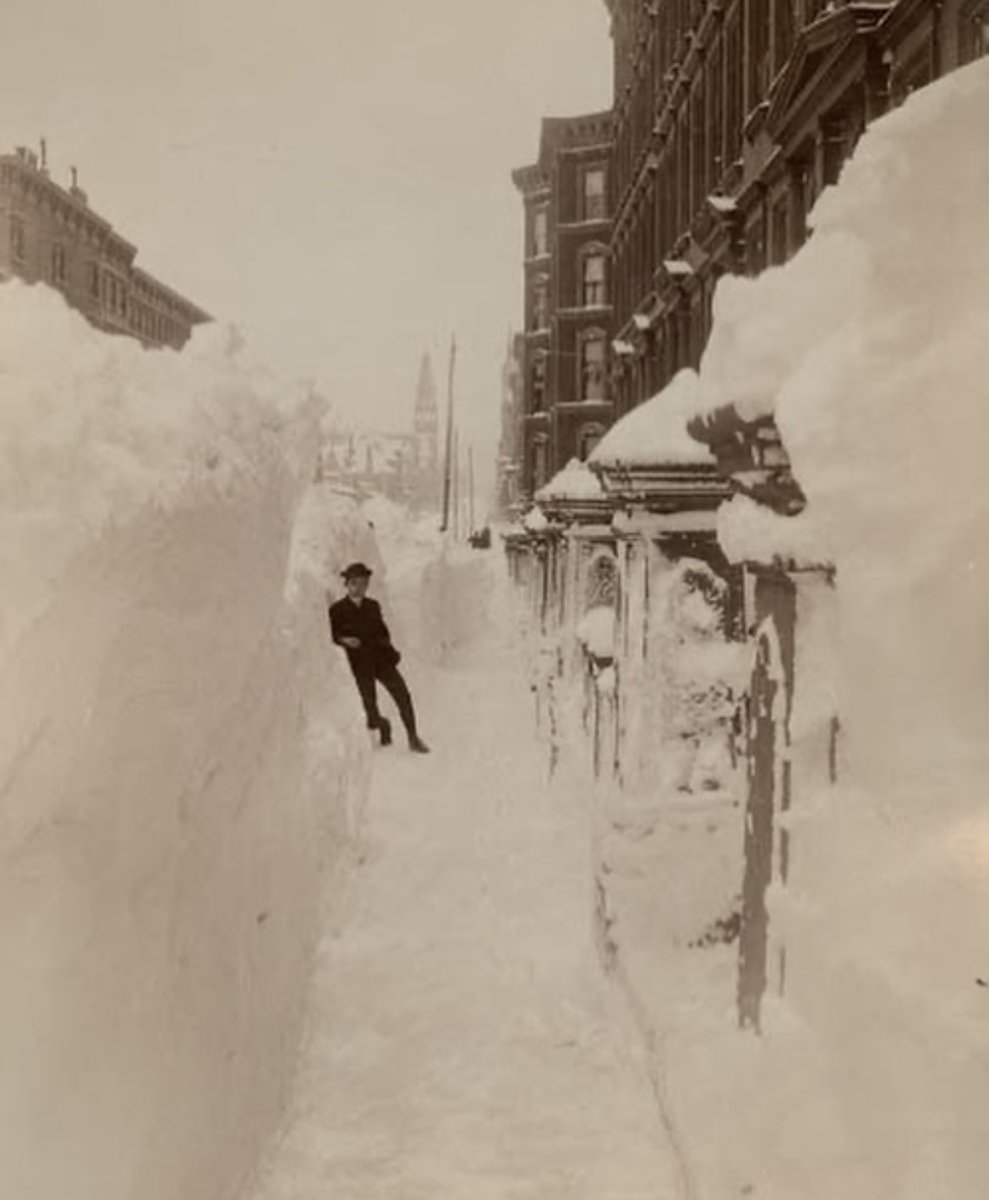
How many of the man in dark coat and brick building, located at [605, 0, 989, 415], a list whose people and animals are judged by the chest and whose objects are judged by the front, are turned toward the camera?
1

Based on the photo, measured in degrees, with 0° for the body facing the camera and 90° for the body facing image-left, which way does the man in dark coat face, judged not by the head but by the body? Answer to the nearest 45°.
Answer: approximately 0°

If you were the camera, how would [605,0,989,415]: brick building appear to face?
facing to the left of the viewer

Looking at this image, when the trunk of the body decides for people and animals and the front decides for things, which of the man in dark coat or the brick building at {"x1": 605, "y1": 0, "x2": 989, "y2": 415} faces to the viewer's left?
the brick building

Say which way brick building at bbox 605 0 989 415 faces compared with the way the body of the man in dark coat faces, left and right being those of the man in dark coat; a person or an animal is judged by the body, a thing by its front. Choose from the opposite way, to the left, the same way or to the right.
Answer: to the right

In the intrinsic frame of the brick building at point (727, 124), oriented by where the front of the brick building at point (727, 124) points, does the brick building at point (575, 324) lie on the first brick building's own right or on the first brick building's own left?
on the first brick building's own right

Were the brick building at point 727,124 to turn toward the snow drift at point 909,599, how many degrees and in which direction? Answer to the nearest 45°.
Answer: approximately 90° to its left
